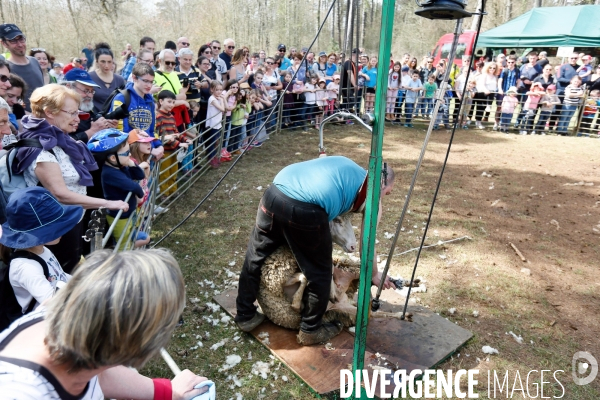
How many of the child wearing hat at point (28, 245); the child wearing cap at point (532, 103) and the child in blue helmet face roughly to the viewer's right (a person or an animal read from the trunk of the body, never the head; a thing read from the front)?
2

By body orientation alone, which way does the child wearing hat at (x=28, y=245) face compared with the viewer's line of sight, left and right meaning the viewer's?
facing to the right of the viewer

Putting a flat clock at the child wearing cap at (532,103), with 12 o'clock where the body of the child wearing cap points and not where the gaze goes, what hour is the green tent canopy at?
The green tent canopy is roughly at 6 o'clock from the child wearing cap.

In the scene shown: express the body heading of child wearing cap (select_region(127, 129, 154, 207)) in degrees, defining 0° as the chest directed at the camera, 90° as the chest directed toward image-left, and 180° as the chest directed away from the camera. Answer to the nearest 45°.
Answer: approximately 270°

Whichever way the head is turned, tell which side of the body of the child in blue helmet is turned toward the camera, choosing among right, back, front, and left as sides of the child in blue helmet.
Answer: right

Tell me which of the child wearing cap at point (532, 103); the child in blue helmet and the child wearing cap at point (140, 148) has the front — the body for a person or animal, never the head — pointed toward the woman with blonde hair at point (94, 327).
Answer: the child wearing cap at point (532, 103)

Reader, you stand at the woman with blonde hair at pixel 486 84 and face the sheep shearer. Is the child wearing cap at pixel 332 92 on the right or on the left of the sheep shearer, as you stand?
right

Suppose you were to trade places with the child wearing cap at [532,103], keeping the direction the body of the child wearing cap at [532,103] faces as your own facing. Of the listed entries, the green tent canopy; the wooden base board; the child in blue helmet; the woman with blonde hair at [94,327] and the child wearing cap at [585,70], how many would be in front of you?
3

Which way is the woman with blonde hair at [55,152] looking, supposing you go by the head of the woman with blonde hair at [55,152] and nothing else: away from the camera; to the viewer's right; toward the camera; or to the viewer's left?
to the viewer's right

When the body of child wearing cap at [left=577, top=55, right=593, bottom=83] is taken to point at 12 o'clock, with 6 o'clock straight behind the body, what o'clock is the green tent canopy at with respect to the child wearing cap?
The green tent canopy is roughly at 4 o'clock from the child wearing cap.

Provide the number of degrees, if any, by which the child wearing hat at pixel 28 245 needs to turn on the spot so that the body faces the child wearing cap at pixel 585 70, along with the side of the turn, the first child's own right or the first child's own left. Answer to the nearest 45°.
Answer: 0° — they already face them

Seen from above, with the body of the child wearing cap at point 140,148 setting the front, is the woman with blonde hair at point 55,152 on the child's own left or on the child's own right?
on the child's own right

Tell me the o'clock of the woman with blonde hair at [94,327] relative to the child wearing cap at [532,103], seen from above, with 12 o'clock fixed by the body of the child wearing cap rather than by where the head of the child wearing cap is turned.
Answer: The woman with blonde hair is roughly at 12 o'clock from the child wearing cap.

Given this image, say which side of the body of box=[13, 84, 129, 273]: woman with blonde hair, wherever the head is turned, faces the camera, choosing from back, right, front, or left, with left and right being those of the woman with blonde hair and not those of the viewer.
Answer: right
